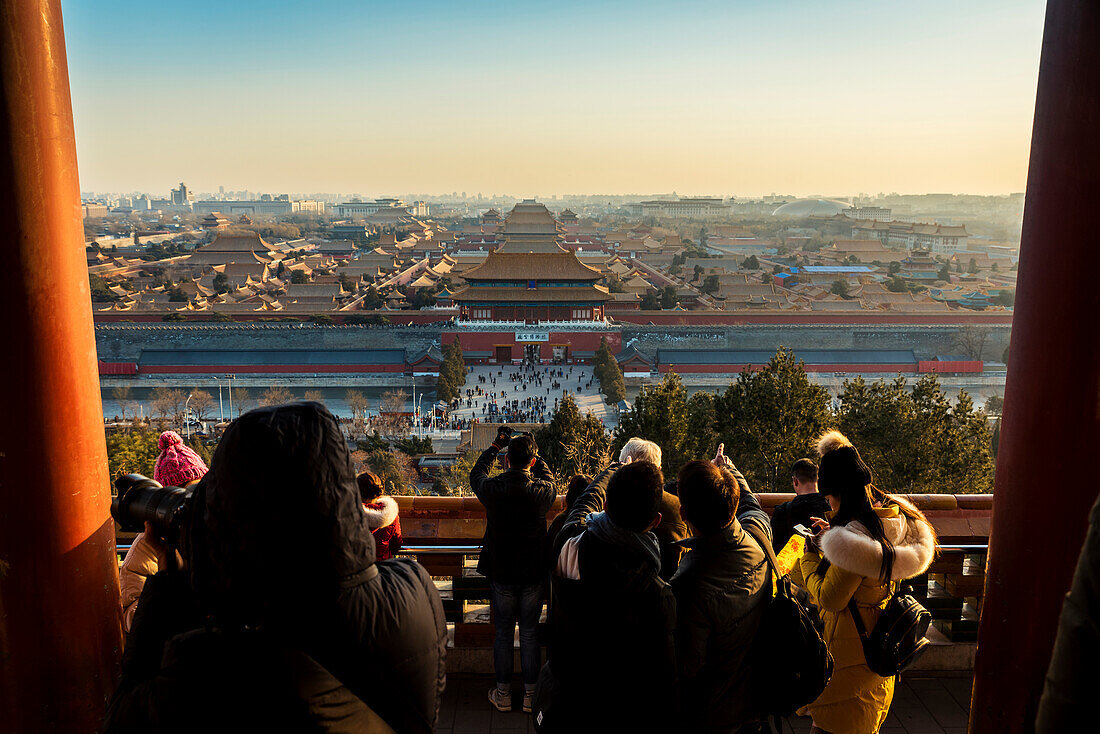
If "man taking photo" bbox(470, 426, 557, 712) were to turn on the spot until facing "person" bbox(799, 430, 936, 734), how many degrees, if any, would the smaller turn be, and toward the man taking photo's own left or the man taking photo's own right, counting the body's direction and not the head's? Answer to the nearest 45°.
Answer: approximately 135° to the man taking photo's own right

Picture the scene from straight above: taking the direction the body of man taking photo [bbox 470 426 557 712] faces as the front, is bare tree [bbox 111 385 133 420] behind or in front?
in front

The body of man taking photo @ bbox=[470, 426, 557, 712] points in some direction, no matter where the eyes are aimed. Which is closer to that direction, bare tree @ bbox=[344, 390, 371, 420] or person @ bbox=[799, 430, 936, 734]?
the bare tree

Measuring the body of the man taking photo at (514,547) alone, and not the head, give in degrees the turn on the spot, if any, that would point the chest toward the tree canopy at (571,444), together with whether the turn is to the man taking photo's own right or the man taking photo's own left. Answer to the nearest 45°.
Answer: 0° — they already face it

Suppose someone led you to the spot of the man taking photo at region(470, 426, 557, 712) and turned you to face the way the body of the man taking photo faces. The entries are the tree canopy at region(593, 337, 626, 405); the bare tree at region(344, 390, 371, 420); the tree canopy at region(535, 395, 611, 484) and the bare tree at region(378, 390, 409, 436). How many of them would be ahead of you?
4

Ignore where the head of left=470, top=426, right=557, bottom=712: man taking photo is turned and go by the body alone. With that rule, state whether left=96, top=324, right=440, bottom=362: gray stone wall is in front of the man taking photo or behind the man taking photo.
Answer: in front

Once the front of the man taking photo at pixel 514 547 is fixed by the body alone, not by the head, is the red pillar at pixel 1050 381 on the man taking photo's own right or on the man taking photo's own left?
on the man taking photo's own right

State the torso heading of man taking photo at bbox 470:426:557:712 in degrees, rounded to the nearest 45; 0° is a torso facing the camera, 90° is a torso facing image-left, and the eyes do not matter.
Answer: approximately 180°

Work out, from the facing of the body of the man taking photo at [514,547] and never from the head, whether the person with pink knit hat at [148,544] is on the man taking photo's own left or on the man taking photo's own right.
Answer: on the man taking photo's own left

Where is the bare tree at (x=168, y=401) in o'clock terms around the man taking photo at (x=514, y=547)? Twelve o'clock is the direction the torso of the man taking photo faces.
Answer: The bare tree is roughly at 11 o'clock from the man taking photo.

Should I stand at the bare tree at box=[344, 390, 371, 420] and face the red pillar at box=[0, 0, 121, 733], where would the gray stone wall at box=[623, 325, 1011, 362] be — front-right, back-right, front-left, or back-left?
back-left

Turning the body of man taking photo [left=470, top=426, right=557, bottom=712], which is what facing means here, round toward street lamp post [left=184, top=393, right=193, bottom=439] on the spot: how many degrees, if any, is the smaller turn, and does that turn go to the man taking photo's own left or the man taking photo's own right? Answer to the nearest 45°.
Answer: approximately 45° to the man taking photo's own left

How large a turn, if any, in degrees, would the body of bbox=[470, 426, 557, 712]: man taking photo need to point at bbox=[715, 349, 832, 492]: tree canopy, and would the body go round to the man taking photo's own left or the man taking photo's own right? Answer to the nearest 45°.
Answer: approximately 45° to the man taking photo's own right

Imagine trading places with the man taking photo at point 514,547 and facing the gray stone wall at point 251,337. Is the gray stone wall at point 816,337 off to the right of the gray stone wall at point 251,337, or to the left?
right

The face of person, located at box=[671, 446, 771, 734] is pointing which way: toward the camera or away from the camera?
away from the camera
